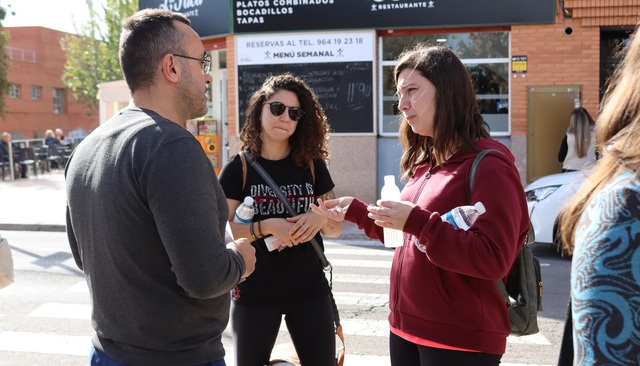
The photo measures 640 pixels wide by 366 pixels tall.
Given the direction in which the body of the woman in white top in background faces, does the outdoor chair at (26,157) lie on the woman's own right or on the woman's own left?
on the woman's own left

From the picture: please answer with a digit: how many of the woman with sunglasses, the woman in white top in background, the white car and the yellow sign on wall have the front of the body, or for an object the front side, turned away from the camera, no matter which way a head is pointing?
1

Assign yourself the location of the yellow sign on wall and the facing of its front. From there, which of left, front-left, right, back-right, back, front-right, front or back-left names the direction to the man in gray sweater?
front

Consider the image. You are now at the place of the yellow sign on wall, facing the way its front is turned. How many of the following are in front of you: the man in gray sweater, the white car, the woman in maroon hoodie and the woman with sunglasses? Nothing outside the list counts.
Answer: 4

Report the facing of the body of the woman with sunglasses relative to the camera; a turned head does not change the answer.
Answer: toward the camera

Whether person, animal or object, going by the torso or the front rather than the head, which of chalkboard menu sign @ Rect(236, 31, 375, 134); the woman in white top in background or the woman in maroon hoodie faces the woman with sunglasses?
the chalkboard menu sign

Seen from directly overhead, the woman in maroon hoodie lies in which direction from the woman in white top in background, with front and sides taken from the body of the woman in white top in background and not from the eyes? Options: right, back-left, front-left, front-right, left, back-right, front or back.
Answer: back

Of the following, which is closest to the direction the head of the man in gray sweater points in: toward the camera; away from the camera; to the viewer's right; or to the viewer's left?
to the viewer's right

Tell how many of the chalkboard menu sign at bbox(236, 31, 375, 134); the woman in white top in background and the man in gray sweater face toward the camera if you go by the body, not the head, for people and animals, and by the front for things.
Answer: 1

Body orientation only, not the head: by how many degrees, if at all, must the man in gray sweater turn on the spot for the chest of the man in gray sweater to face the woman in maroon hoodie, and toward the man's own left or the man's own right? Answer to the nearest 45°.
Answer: approximately 45° to the man's own right

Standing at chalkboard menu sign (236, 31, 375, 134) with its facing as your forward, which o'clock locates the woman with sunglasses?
The woman with sunglasses is roughly at 12 o'clock from the chalkboard menu sign.

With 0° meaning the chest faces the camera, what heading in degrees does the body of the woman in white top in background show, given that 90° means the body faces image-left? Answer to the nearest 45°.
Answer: approximately 180°

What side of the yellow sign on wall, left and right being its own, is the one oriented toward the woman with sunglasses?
front

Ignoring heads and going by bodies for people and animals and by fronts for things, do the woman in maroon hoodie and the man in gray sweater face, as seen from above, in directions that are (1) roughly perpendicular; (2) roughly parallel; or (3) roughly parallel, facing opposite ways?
roughly parallel, facing opposite ways

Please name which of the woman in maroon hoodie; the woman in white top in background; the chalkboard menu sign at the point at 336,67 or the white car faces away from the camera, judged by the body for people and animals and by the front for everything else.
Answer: the woman in white top in background

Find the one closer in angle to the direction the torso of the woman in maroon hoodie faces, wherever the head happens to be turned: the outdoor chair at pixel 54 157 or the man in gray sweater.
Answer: the man in gray sweater

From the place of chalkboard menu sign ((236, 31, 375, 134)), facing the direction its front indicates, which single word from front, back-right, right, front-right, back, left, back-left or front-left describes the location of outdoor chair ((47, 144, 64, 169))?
back-right

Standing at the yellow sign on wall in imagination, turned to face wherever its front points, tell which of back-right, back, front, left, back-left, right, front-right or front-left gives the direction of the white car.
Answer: front
